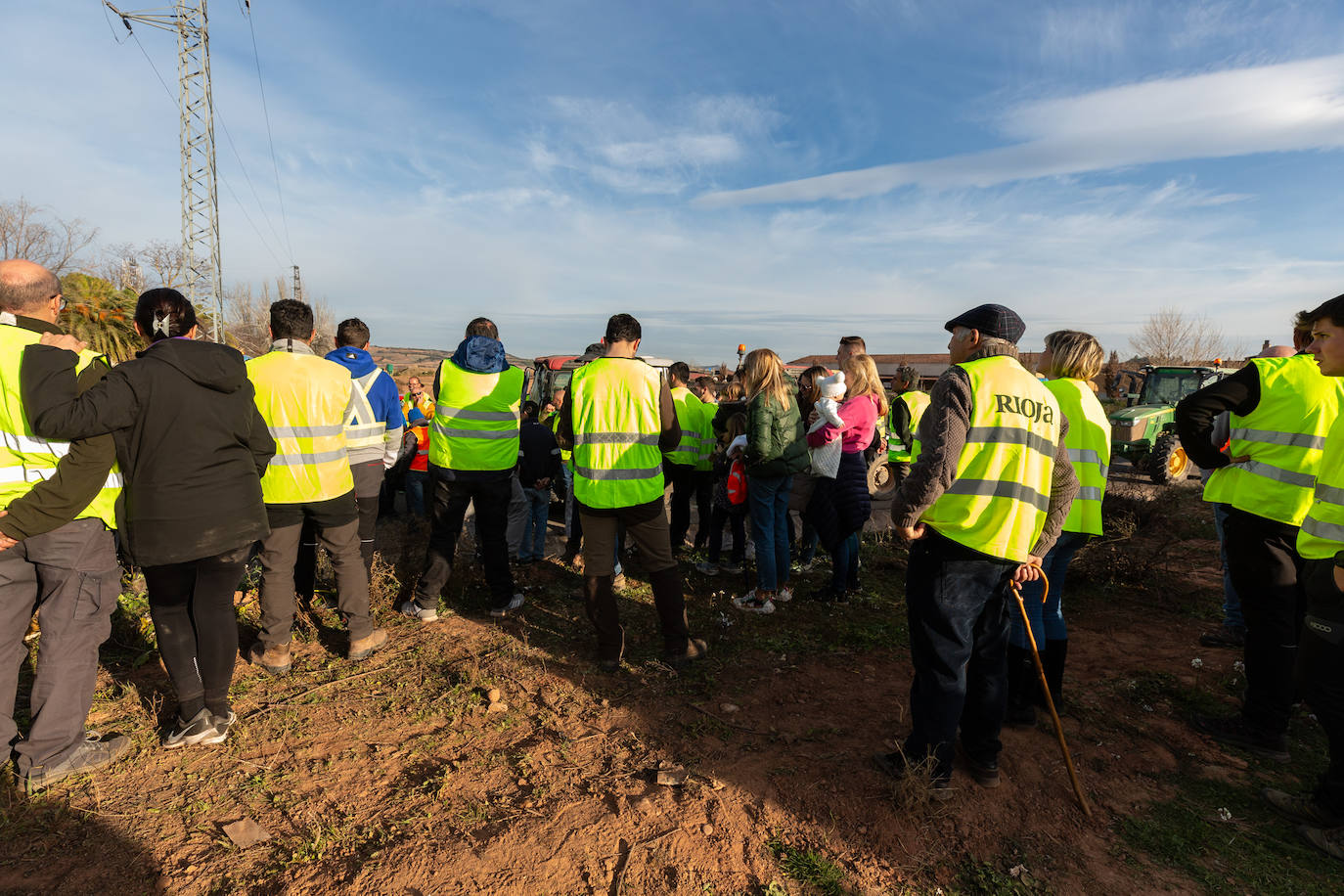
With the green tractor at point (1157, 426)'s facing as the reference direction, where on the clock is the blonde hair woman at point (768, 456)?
The blonde hair woman is roughly at 11 o'clock from the green tractor.

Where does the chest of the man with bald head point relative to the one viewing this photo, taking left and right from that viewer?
facing away from the viewer and to the right of the viewer

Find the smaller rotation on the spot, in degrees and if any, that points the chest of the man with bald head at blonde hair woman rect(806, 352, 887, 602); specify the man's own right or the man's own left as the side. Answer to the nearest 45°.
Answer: approximately 45° to the man's own right

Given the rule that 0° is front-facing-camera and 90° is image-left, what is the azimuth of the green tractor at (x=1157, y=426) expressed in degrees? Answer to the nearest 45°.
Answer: approximately 45°

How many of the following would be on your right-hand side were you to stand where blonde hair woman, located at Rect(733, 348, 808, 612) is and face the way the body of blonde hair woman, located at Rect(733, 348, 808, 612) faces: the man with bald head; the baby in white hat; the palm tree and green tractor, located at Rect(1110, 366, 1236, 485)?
2

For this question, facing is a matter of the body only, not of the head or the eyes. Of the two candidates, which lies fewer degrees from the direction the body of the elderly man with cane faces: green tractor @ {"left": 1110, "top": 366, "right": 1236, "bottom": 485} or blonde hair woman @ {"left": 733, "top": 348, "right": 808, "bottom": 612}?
the blonde hair woman

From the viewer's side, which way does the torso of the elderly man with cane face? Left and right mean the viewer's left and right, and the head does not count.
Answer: facing away from the viewer and to the left of the viewer

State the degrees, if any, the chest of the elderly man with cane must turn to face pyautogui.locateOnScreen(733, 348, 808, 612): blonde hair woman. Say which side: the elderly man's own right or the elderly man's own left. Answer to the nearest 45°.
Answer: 0° — they already face them

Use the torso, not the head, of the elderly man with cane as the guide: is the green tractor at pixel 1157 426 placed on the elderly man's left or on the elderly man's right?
on the elderly man's right

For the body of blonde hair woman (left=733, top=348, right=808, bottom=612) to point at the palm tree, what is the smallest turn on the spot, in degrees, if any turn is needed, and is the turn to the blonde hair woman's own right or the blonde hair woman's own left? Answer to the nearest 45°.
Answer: approximately 45° to the blonde hair woman's own left

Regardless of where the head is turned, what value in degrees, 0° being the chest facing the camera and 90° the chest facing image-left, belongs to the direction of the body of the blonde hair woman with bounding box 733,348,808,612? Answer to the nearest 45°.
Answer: approximately 135°
